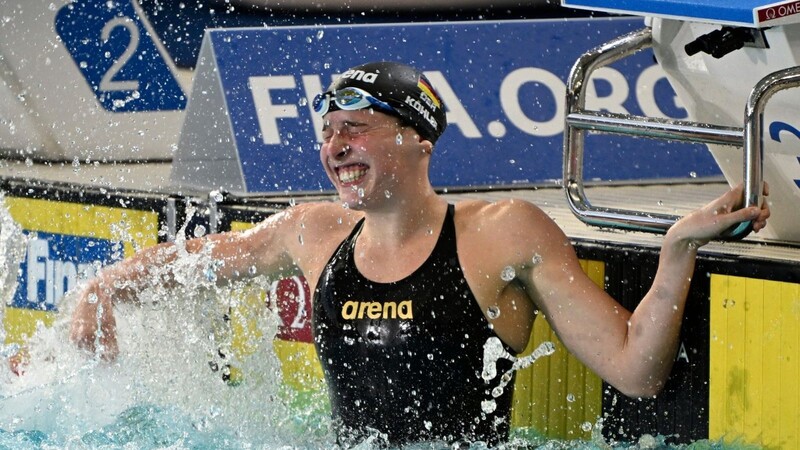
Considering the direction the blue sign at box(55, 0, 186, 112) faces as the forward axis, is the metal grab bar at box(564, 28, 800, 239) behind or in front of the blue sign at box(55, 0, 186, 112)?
in front

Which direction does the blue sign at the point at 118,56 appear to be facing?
toward the camera

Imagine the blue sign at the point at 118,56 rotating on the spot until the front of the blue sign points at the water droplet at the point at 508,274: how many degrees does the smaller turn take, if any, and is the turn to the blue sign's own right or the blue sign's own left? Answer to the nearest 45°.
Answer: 0° — it already faces it

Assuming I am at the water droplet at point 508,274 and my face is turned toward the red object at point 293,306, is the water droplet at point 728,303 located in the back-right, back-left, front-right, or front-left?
back-right
